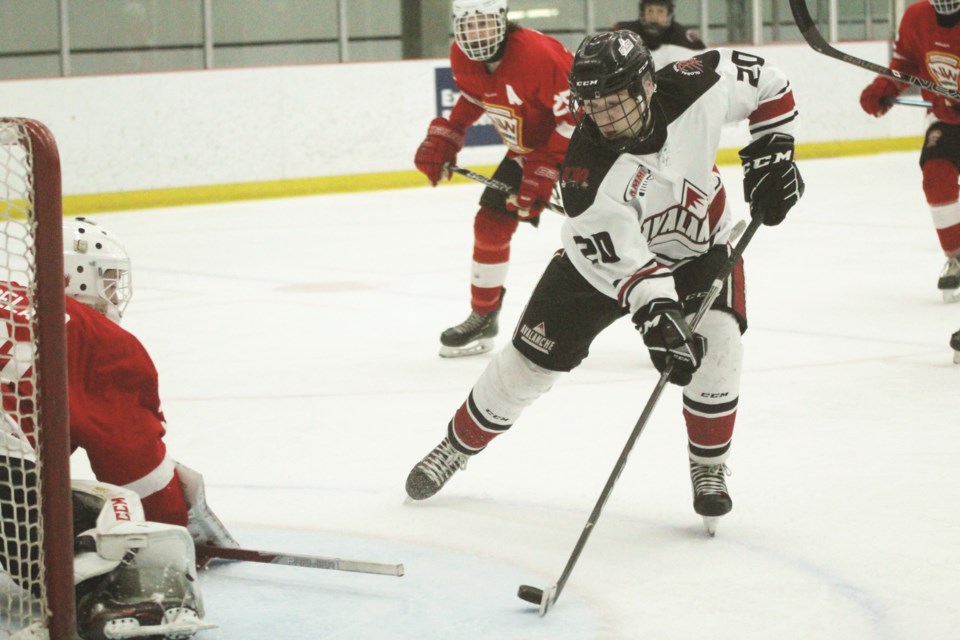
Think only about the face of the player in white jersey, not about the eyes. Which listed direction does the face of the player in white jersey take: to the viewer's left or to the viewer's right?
to the viewer's left

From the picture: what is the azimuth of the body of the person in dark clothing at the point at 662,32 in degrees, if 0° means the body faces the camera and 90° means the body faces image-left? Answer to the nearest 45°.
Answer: approximately 0°

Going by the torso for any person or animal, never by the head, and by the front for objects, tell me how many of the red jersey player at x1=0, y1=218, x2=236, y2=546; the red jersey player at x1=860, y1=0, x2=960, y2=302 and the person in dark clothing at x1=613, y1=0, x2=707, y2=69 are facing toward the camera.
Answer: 2

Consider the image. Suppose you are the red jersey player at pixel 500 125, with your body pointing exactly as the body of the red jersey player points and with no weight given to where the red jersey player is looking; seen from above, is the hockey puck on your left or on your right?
on your left

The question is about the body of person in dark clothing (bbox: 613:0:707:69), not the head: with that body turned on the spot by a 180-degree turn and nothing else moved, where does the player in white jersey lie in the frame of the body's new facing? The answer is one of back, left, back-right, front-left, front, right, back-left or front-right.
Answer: back

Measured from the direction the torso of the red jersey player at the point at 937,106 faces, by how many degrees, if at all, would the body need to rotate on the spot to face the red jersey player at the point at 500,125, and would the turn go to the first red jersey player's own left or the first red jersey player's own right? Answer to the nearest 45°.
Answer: approximately 45° to the first red jersey player's own right

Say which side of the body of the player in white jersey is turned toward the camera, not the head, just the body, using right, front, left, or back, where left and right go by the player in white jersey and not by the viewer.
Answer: front

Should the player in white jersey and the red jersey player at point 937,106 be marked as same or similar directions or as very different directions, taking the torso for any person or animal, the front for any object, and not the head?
same or similar directions

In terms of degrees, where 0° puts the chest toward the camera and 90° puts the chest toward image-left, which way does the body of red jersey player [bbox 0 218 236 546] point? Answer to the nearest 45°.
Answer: approximately 270°

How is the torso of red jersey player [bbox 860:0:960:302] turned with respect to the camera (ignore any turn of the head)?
toward the camera
